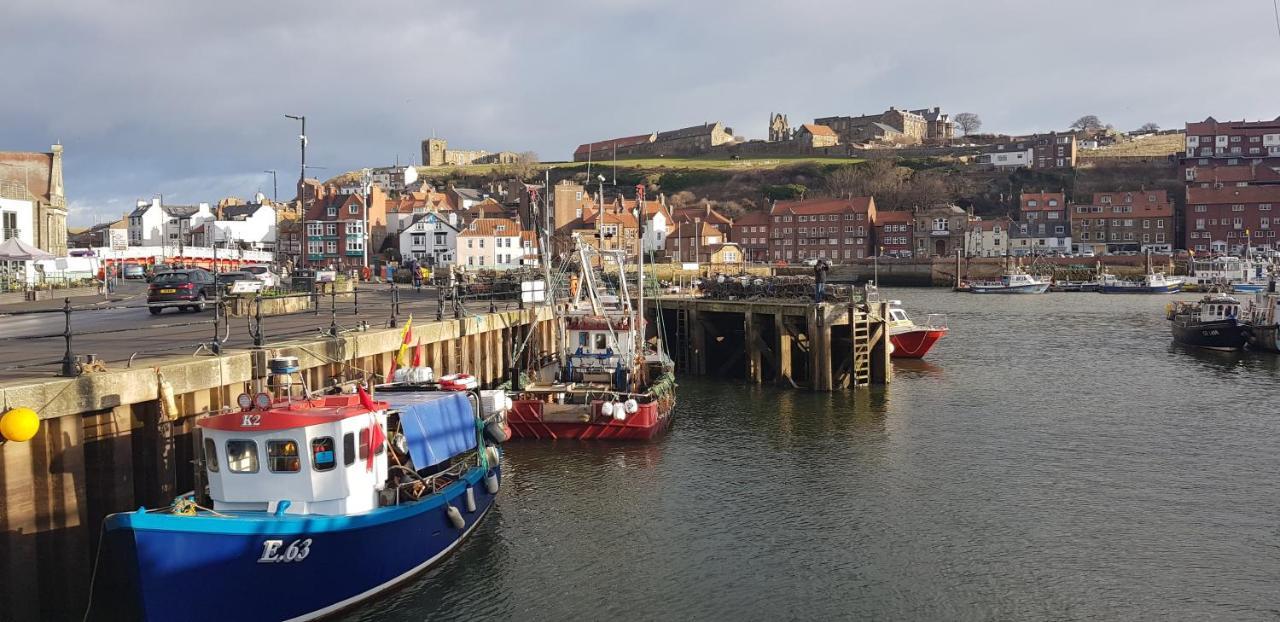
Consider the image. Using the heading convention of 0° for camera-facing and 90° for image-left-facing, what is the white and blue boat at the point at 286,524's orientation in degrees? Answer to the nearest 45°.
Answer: approximately 45°

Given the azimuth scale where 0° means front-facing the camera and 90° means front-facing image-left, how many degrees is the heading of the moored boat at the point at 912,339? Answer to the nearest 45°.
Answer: approximately 315°

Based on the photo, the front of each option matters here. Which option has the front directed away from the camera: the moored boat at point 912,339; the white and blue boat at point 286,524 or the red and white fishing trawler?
the red and white fishing trawler

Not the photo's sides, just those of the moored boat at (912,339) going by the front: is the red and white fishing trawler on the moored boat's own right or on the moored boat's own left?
on the moored boat's own right

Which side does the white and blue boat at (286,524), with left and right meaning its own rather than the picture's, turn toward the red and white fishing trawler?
back

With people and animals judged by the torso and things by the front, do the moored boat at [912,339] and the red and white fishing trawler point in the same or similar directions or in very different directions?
very different directions

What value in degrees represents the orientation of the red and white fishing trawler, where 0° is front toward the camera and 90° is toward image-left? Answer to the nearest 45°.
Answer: approximately 180°

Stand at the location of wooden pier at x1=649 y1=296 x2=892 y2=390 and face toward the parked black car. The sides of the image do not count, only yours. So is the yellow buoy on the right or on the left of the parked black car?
left

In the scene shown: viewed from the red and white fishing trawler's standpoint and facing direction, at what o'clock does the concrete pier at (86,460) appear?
The concrete pier is roughly at 7 o'clock from the red and white fishing trawler.
